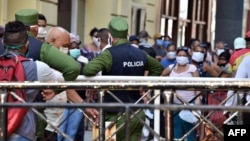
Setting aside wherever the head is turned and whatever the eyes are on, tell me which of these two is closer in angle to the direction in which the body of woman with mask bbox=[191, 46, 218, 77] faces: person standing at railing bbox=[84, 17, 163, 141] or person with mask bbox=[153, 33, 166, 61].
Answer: the person standing at railing

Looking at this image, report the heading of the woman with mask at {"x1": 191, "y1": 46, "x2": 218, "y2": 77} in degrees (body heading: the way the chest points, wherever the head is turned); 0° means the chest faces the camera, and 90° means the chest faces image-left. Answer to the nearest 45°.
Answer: approximately 45°

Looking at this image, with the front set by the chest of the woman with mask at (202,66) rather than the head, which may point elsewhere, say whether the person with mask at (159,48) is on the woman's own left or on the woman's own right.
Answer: on the woman's own right

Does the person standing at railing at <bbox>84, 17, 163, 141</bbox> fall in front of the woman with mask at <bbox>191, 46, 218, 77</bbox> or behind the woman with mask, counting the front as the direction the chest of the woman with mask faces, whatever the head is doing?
in front

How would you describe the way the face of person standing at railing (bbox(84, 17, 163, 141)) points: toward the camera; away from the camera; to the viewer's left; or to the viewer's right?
away from the camera
